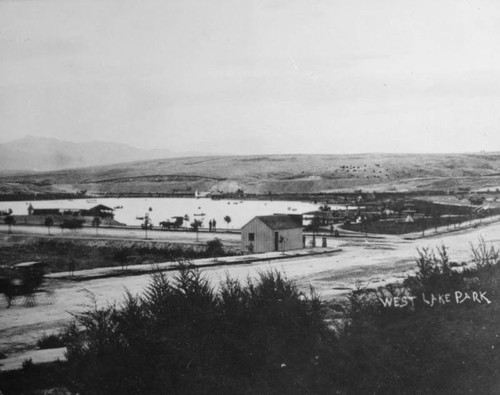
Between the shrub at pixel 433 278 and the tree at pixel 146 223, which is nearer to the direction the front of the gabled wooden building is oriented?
the shrub

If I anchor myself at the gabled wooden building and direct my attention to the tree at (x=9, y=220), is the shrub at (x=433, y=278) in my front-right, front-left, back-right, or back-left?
back-left

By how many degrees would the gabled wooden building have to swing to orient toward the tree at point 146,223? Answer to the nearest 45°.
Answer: approximately 180°

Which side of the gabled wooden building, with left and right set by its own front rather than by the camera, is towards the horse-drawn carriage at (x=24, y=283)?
right

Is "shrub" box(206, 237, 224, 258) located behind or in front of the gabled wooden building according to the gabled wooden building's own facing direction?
behind

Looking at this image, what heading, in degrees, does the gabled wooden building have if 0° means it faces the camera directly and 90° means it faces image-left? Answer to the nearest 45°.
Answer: approximately 315°

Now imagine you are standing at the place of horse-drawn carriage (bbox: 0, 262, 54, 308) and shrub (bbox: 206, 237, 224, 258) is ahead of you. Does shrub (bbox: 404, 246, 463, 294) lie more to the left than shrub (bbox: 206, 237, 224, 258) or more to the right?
right

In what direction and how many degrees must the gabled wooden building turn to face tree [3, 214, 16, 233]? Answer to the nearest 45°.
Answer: approximately 135° to its right

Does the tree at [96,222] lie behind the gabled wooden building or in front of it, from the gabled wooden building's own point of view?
behind

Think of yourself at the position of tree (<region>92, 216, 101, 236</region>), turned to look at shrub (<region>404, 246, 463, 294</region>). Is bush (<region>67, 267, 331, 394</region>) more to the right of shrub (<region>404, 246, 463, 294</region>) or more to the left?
right

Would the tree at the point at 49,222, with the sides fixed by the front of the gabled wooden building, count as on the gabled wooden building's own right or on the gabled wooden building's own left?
on the gabled wooden building's own right

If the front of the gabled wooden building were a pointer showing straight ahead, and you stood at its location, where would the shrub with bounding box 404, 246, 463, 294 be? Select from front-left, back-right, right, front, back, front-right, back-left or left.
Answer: front-left
